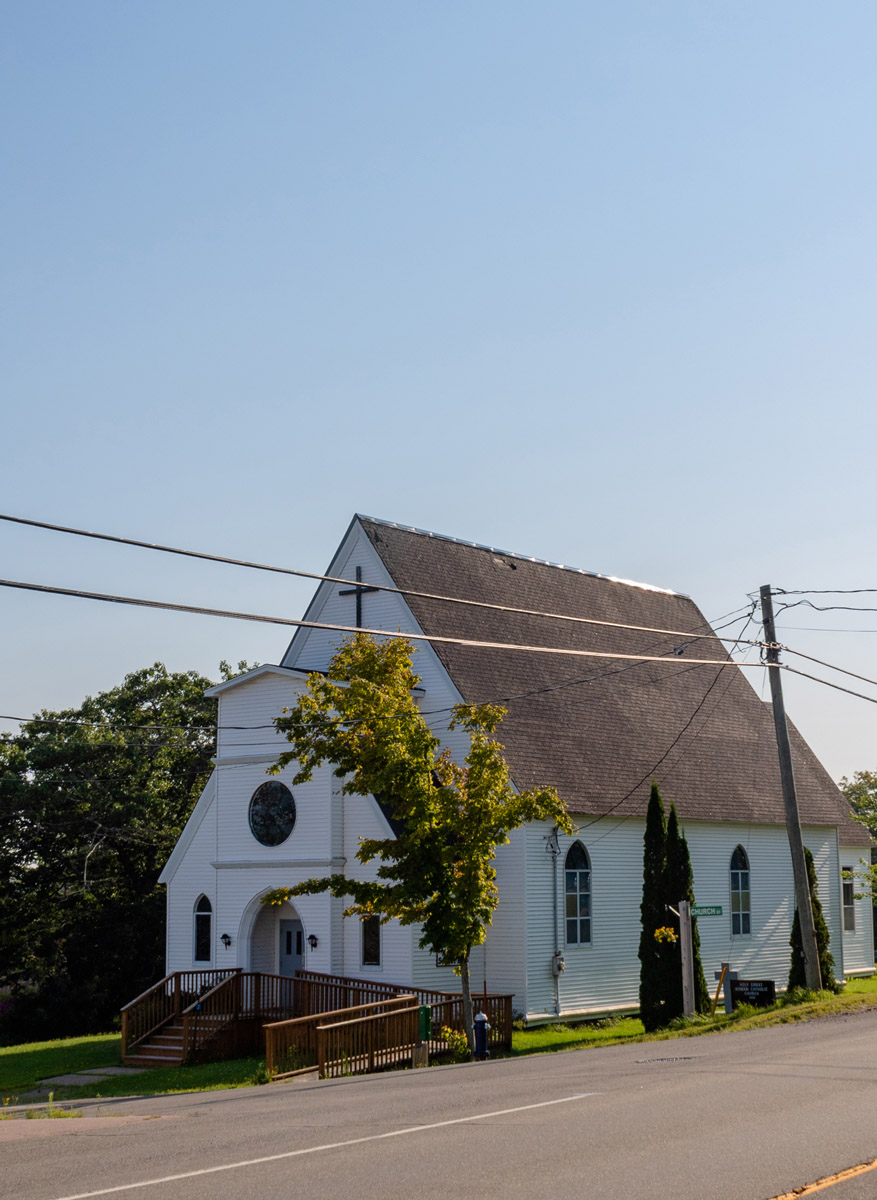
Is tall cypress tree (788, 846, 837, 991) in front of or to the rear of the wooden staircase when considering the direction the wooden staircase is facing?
to the rear

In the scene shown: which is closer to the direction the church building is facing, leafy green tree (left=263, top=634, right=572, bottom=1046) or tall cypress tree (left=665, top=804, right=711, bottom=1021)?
the leafy green tree

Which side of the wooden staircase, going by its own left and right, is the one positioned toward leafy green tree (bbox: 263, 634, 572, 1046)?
left

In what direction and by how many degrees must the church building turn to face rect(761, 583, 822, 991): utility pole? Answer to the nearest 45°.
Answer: approximately 90° to its left

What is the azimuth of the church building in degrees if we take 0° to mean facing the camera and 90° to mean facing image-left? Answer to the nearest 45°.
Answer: approximately 45°

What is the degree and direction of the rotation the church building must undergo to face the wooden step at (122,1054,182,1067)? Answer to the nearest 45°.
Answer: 0° — it already faces it

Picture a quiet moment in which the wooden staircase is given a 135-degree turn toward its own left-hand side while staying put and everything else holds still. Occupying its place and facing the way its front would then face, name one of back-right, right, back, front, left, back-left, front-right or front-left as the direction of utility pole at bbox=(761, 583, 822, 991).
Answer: front

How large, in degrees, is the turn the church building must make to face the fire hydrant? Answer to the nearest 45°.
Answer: approximately 45° to its left

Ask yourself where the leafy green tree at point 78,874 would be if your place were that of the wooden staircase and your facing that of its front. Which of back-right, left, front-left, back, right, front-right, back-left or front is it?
back-right

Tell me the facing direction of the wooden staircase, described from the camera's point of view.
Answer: facing the viewer and to the left of the viewer

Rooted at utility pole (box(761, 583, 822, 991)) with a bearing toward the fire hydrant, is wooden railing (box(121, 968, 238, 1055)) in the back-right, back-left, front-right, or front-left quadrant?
front-right

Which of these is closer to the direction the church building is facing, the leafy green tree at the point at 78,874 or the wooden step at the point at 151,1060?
the wooden step
